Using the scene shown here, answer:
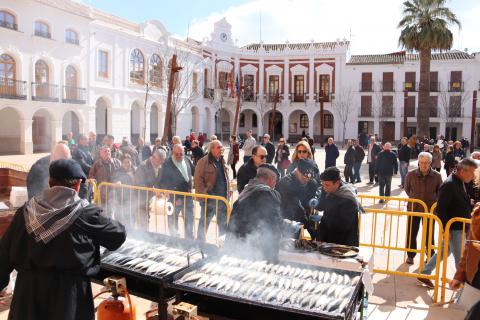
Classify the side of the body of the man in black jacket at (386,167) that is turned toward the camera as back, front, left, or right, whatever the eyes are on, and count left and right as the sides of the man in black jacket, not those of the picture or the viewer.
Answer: back

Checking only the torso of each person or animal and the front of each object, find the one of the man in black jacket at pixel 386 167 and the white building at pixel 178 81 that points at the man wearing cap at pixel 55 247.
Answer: the white building

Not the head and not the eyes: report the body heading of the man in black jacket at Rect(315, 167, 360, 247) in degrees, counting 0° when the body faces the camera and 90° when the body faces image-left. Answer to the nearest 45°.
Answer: approximately 90°

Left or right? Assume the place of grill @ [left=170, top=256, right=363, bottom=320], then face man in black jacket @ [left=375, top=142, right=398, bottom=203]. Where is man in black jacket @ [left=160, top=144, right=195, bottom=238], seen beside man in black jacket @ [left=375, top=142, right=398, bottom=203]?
left

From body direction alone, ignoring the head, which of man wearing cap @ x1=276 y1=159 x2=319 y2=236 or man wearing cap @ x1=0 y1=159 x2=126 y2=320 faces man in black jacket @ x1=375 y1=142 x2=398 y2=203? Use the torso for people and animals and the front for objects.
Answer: man wearing cap @ x1=0 y1=159 x2=126 y2=320

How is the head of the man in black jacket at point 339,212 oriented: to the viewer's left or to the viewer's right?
to the viewer's left

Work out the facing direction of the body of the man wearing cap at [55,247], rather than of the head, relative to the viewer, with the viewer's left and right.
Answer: facing away from the viewer and to the right of the viewer

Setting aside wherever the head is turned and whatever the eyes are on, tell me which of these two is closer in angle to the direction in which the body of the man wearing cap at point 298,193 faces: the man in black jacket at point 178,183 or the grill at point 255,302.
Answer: the grill
